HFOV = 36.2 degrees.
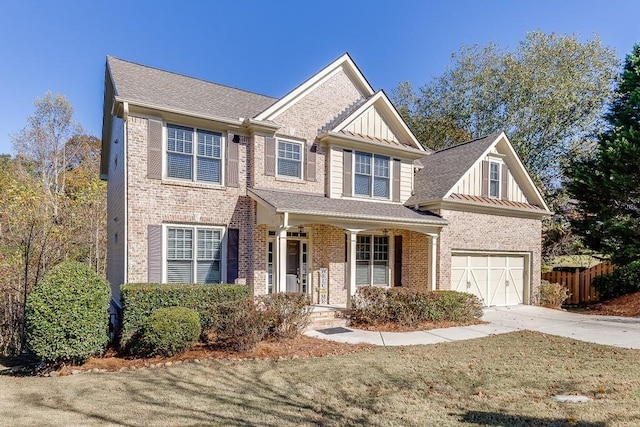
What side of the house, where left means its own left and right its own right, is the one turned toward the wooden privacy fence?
left

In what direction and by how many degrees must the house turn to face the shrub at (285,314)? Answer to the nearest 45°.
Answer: approximately 45° to its right

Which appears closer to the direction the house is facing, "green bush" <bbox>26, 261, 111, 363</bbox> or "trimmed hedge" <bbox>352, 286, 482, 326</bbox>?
the trimmed hedge

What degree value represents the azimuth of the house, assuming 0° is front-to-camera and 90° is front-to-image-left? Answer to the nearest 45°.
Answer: approximately 315°

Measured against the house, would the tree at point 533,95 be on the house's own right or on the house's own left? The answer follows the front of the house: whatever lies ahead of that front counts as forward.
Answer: on the house's own left

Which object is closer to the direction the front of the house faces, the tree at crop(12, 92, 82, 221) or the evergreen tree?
the evergreen tree

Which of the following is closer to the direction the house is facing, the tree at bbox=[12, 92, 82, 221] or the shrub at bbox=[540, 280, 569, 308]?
the shrub

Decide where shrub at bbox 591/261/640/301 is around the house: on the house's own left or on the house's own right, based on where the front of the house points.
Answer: on the house's own left

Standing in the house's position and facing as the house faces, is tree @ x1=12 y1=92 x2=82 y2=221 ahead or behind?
behind
